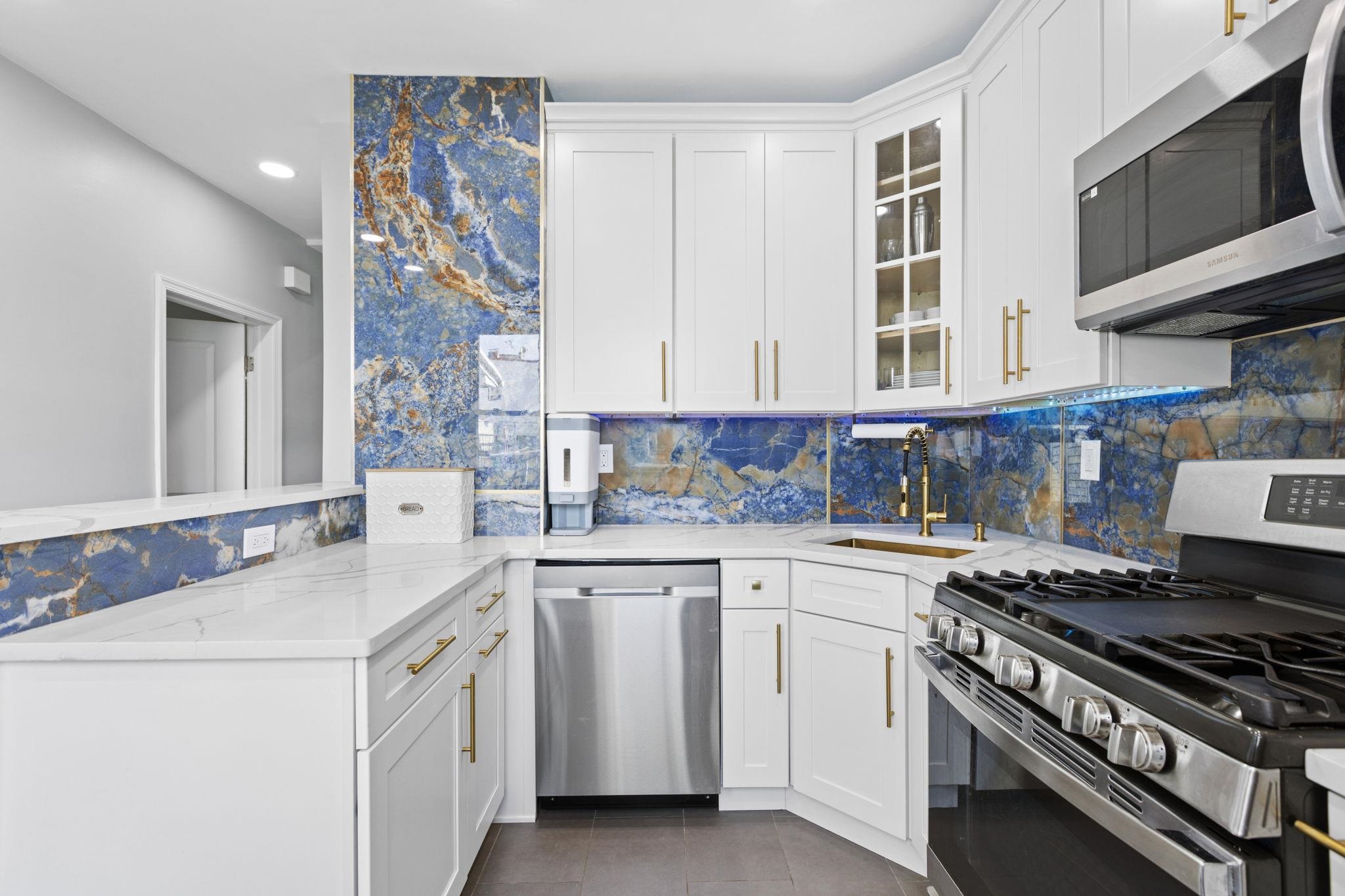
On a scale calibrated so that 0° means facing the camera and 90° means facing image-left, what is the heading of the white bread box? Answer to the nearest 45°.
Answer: approximately 0°

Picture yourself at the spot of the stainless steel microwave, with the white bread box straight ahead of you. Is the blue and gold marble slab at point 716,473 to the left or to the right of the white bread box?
right

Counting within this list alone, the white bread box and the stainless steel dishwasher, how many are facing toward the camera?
2

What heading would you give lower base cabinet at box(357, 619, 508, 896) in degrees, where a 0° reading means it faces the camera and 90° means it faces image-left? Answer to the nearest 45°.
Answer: approximately 315°

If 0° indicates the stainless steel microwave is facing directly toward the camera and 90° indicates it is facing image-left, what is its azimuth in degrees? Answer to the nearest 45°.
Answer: approximately 45°

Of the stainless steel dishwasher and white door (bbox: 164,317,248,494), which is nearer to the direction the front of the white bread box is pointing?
the stainless steel dishwasher

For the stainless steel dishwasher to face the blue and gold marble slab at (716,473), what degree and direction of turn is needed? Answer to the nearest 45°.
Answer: approximately 135° to its left

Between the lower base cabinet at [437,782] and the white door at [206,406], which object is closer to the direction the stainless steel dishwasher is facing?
the lower base cabinet

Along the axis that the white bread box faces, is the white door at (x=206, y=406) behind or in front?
behind

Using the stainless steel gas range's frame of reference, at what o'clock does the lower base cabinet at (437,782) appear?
The lower base cabinet is roughly at 1 o'clock from the stainless steel gas range.

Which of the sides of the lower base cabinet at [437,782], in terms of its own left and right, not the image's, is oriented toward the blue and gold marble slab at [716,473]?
left
